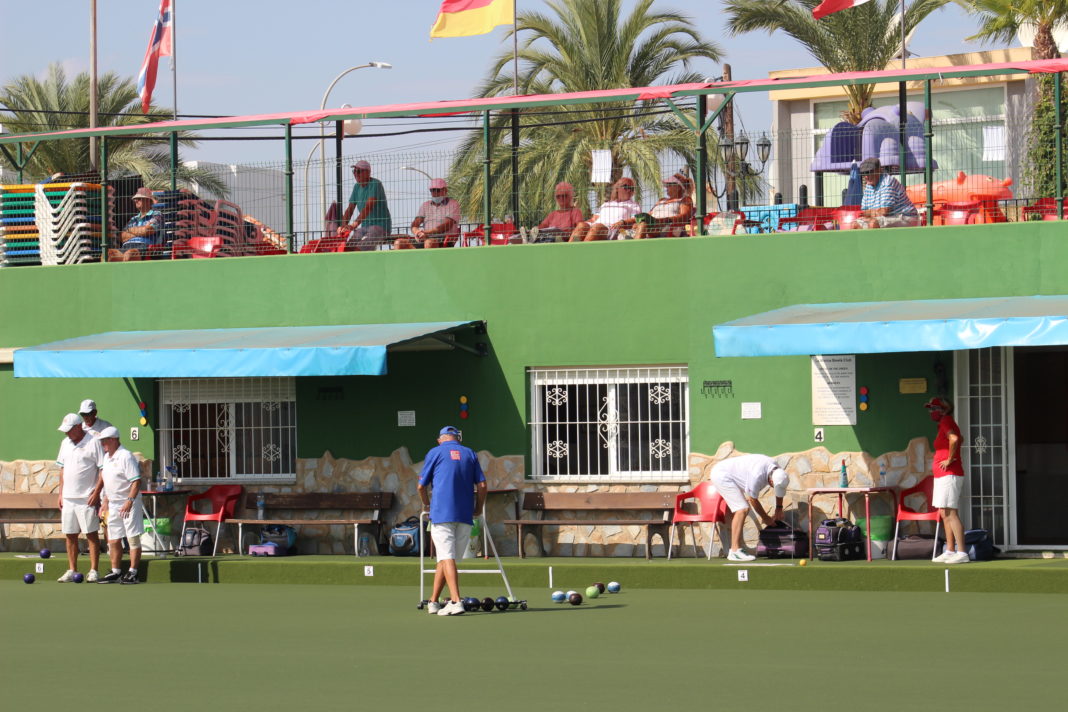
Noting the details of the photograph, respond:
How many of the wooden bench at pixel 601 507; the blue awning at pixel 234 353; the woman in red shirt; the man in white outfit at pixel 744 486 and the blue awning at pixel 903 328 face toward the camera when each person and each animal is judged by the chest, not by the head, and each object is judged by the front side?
3

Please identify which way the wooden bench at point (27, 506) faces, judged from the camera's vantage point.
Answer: facing the viewer

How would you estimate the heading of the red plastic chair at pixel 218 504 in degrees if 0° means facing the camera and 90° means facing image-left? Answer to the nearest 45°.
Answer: approximately 45°

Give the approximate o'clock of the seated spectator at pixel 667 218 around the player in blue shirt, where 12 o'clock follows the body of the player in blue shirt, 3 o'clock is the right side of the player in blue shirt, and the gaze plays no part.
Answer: The seated spectator is roughly at 1 o'clock from the player in blue shirt.

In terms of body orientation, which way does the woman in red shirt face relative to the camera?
to the viewer's left

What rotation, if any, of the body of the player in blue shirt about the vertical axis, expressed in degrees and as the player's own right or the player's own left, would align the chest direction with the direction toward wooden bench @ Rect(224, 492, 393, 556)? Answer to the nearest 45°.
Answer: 0° — they already face it

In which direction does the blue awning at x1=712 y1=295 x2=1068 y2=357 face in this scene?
toward the camera

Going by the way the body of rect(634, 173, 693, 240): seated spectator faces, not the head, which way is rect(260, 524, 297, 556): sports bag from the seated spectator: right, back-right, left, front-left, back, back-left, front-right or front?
front-right

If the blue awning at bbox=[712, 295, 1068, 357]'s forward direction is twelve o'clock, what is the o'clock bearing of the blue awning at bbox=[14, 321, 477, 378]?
the blue awning at bbox=[14, 321, 477, 378] is roughly at 3 o'clock from the blue awning at bbox=[712, 295, 1068, 357].

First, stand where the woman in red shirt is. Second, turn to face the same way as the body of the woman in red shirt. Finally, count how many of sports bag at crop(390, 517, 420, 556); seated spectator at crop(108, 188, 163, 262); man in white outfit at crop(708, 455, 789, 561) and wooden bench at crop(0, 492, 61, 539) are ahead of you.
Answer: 4

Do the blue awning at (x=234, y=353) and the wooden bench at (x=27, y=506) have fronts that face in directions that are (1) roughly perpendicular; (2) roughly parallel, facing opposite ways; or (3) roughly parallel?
roughly parallel

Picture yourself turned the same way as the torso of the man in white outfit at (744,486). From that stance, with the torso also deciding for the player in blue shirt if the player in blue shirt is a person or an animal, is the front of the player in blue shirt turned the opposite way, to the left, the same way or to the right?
to the left

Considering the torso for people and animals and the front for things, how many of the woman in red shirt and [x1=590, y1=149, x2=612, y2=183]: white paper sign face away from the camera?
0

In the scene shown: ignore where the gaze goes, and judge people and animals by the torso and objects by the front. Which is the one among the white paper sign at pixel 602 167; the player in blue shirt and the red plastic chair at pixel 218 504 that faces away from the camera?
the player in blue shirt

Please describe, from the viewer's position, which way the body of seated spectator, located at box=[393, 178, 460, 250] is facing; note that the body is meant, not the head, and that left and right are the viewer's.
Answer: facing the viewer and to the left of the viewer

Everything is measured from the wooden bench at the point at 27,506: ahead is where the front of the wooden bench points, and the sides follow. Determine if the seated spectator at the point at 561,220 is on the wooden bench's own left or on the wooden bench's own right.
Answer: on the wooden bench's own left

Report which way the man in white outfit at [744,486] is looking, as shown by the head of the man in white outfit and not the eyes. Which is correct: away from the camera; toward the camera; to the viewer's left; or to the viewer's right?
to the viewer's right
